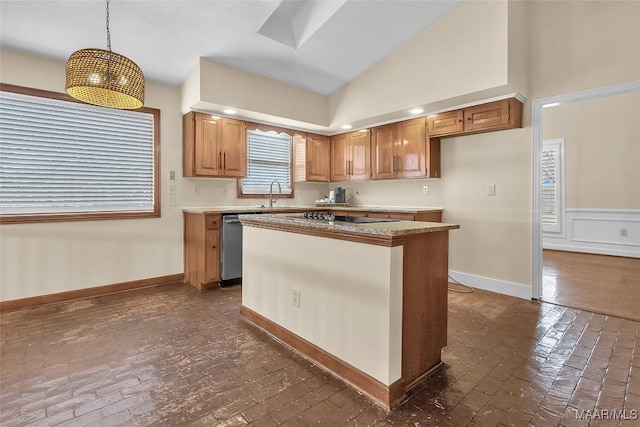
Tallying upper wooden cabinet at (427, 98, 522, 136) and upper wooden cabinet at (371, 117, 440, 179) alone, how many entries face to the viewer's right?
0

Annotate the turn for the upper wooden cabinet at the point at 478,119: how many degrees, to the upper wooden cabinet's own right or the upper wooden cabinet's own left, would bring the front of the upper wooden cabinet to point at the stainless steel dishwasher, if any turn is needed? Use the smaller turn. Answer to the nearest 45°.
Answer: approximately 45° to the upper wooden cabinet's own right

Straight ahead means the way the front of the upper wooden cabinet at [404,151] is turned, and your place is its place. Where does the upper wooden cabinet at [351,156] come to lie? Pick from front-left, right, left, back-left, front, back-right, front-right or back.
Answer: right

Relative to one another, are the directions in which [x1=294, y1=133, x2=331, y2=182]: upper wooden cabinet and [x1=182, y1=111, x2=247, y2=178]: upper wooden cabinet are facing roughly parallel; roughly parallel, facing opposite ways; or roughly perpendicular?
roughly parallel

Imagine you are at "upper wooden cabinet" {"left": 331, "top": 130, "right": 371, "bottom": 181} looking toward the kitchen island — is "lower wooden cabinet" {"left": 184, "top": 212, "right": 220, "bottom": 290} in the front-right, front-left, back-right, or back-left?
front-right

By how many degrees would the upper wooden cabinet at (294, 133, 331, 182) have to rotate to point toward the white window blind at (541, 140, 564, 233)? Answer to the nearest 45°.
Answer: approximately 45° to its left

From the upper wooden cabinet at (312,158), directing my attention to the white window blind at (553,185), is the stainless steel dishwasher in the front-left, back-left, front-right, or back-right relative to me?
back-right

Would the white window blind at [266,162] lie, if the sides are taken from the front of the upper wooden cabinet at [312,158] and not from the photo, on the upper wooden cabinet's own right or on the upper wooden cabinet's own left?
on the upper wooden cabinet's own right

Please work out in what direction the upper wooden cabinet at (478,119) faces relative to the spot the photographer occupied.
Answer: facing the viewer and to the left of the viewer

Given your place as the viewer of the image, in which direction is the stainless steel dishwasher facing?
facing the viewer and to the right of the viewer
